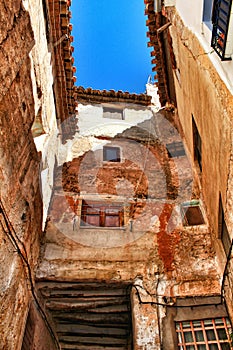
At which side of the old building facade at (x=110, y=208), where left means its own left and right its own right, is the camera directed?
front
